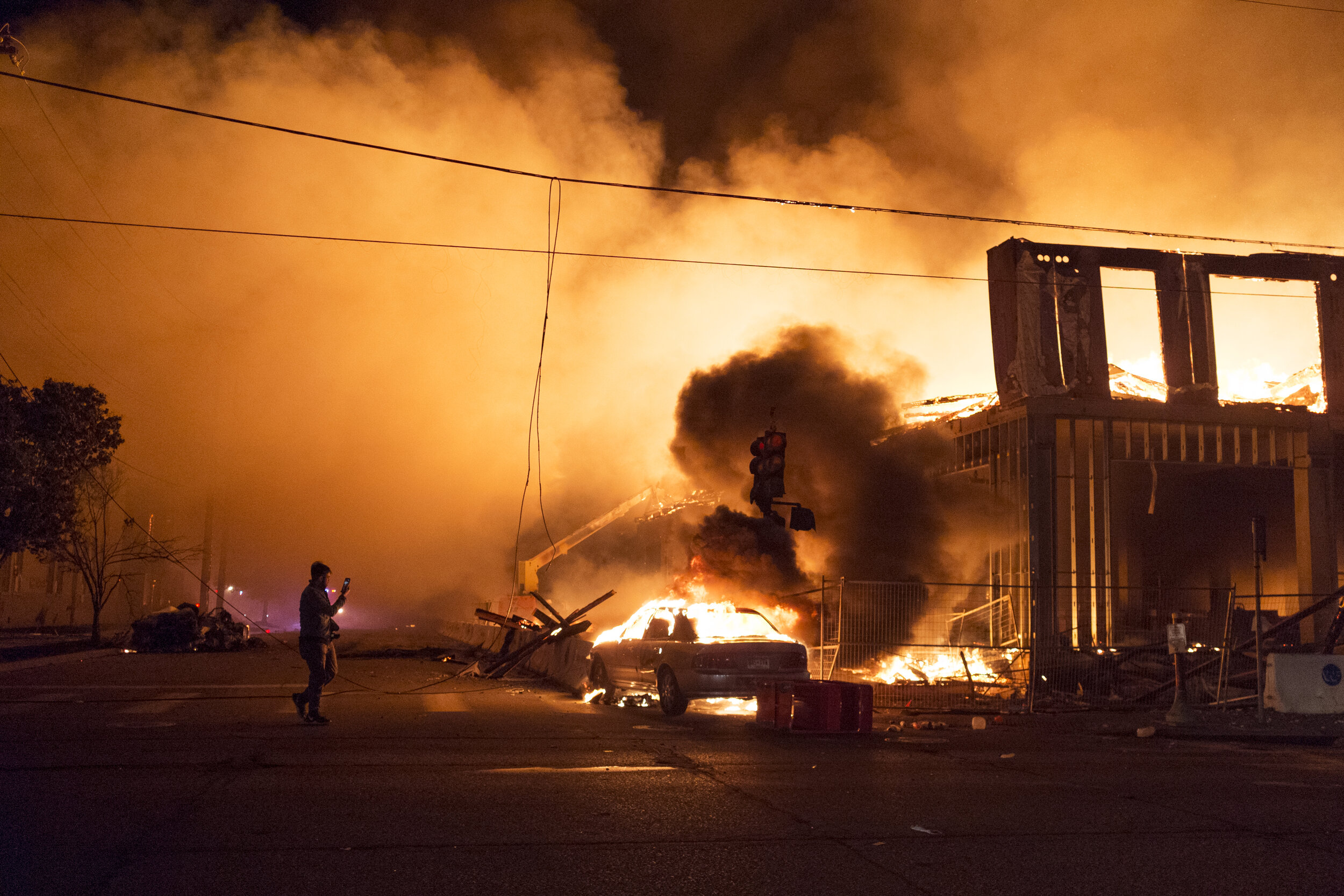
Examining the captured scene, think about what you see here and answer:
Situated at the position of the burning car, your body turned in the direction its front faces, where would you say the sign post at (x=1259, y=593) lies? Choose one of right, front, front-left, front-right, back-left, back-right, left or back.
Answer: back-right

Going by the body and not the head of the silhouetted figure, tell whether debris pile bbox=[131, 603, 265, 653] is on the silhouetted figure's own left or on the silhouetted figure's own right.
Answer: on the silhouetted figure's own left

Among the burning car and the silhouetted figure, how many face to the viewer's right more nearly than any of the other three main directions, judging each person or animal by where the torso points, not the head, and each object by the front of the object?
1

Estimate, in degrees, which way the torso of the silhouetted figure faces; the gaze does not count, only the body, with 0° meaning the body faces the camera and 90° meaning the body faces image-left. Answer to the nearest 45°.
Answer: approximately 270°

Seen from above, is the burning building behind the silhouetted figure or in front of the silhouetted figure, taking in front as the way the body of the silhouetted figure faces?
in front

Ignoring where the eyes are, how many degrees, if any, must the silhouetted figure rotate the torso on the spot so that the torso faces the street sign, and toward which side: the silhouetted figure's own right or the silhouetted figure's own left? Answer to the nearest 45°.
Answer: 0° — they already face it

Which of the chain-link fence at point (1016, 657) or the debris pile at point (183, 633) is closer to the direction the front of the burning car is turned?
the debris pile

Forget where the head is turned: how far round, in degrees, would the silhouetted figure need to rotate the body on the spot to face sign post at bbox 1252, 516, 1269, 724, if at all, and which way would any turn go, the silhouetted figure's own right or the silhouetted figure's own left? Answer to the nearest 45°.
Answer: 0° — they already face it

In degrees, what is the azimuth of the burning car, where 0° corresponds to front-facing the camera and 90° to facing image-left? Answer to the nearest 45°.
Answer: approximately 135°

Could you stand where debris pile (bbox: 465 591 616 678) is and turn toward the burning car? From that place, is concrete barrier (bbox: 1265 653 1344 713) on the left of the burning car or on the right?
left

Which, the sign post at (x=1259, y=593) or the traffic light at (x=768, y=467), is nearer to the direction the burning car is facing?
the traffic light

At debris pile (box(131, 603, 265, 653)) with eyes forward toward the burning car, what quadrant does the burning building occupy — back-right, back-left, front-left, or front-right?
front-left

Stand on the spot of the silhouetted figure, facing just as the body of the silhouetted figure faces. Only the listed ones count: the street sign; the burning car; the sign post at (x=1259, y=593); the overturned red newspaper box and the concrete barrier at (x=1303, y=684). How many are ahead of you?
5
